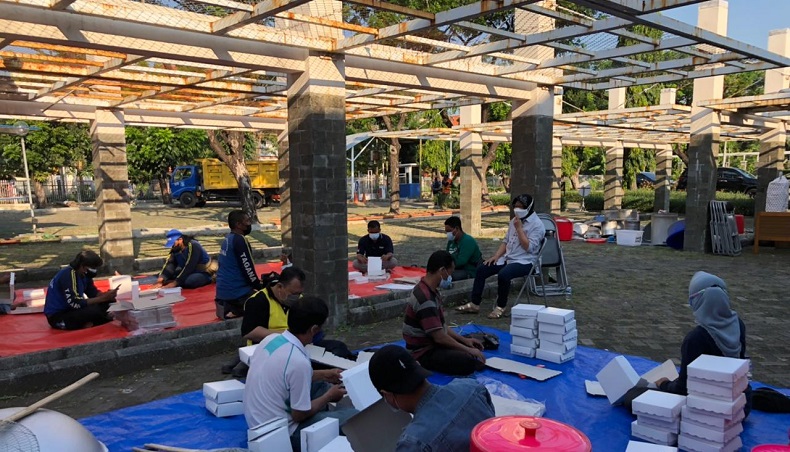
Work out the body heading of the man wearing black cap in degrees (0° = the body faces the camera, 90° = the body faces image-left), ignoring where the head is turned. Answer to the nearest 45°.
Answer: approximately 135°

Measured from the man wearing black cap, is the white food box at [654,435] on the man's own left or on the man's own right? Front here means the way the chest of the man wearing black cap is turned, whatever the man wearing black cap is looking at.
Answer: on the man's own right

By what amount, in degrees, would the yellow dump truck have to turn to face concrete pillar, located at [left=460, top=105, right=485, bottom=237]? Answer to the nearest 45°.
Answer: approximately 135° to its left

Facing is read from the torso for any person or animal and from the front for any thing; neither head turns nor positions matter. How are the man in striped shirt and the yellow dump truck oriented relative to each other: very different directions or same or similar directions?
very different directions

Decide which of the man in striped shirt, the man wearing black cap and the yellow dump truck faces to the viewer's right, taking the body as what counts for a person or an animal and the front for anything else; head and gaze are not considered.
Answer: the man in striped shirt

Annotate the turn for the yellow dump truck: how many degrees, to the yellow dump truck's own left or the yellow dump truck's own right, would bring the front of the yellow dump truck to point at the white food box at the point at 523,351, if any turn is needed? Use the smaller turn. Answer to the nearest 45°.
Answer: approximately 90° to the yellow dump truck's own left

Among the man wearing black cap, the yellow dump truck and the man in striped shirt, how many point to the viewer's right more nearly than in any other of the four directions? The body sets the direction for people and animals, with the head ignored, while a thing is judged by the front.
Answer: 1

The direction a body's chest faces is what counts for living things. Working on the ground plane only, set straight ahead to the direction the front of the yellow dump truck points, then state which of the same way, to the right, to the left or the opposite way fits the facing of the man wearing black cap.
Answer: to the right

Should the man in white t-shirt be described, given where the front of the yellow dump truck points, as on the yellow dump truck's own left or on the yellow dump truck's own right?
on the yellow dump truck's own left

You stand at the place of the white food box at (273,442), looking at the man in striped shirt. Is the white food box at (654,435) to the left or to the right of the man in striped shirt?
right

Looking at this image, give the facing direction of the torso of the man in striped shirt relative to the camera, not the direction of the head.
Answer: to the viewer's right

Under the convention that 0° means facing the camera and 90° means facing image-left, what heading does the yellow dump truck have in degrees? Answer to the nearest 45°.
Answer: approximately 90°

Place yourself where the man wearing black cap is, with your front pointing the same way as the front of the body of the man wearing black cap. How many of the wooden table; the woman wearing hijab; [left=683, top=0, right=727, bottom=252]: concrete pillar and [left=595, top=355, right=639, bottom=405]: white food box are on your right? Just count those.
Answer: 4

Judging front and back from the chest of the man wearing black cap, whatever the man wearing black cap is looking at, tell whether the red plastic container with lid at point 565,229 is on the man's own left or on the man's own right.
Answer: on the man's own right

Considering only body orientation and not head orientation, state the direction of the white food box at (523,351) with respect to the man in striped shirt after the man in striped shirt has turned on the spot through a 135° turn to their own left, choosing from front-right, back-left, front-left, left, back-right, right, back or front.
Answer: right

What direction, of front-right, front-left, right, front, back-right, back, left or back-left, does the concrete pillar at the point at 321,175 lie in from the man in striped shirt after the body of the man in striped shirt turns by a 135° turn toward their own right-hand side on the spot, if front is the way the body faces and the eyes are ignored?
right

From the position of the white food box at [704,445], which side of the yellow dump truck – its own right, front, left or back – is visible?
left

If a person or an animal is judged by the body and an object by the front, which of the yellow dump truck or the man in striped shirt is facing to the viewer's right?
the man in striped shirt
